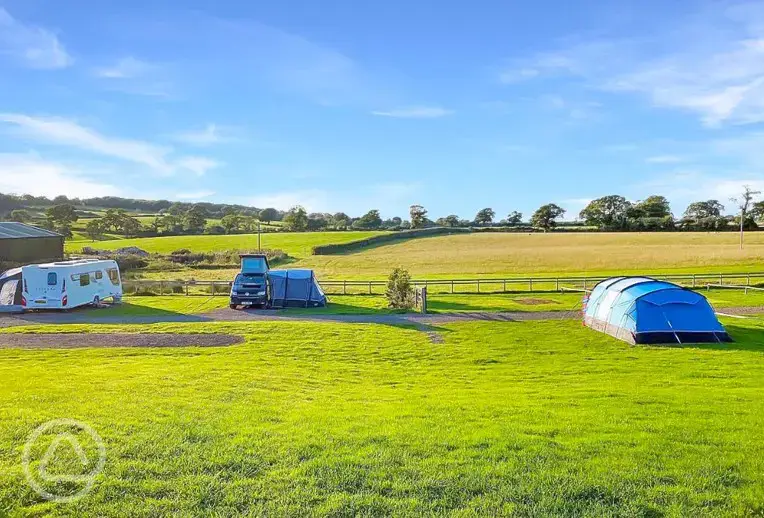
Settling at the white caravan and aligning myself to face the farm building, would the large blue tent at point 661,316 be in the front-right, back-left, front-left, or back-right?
back-right

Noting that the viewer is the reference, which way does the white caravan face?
facing away from the viewer and to the right of the viewer

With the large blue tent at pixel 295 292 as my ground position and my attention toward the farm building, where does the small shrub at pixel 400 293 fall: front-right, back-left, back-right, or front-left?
back-right
